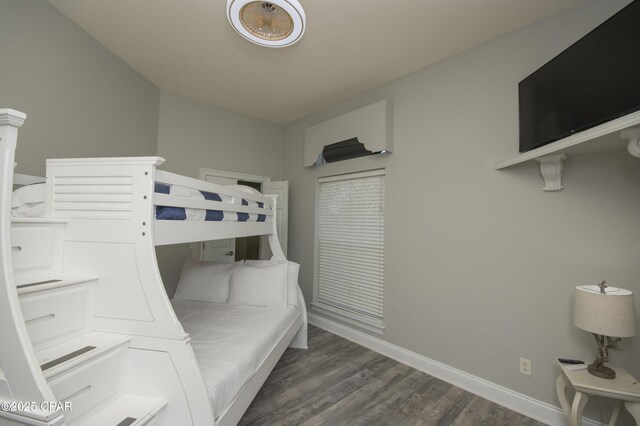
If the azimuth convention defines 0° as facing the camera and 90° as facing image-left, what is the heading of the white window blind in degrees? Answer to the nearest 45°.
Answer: approximately 45°

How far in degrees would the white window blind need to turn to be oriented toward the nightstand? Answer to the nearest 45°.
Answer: approximately 90° to its left

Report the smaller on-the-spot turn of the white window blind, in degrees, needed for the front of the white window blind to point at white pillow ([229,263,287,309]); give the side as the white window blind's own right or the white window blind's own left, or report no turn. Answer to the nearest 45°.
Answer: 0° — it already faces it

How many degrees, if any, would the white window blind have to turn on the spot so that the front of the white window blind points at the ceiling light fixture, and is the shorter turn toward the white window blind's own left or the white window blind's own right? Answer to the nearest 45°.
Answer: approximately 45° to the white window blind's own left

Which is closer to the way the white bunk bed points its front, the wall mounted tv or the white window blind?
the wall mounted tv

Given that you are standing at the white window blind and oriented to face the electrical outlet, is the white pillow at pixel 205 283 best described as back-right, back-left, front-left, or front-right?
back-right

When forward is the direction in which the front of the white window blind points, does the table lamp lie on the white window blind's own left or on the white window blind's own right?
on the white window blind's own left

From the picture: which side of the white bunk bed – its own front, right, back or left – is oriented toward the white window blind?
left

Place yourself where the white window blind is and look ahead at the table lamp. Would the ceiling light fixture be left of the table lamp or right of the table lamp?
right
